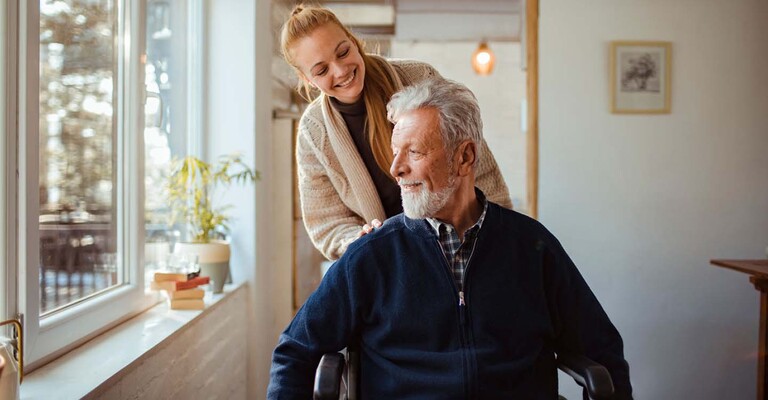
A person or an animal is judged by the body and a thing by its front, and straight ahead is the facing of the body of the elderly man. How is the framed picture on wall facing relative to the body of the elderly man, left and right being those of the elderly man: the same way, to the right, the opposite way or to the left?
the same way

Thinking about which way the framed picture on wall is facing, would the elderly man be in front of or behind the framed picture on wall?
in front

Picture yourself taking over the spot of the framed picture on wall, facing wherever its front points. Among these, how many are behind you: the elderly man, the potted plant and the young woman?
0

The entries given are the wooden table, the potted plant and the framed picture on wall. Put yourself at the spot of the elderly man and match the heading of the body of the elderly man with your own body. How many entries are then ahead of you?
0

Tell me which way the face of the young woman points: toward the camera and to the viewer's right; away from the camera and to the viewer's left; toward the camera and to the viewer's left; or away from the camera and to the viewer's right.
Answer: toward the camera and to the viewer's right

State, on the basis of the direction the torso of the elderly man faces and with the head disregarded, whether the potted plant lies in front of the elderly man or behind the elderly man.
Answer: behind

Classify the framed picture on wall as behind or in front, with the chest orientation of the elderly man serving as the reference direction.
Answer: behind

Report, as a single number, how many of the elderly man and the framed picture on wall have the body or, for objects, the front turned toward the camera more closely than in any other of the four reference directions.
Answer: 2

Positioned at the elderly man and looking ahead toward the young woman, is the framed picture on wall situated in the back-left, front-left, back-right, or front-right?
front-right

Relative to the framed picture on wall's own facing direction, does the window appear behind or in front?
in front

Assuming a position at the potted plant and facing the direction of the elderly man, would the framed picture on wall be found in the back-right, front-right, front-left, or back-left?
front-left

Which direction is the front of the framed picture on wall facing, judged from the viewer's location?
facing the viewer

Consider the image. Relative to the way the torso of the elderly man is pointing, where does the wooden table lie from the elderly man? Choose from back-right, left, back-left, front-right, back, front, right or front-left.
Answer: back-left

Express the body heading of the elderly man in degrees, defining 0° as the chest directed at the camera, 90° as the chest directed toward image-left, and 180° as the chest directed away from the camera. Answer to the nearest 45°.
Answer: approximately 0°

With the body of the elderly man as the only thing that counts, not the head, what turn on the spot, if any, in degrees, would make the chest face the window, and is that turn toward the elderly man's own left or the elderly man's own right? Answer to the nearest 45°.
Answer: approximately 90° to the elderly man's own right

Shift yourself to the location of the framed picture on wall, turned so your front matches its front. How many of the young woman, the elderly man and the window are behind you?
0

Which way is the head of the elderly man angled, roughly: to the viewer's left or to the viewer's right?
to the viewer's left
